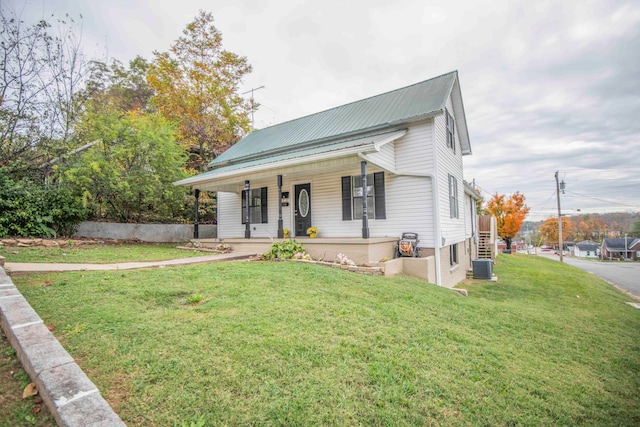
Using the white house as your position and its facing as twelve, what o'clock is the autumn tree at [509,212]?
The autumn tree is roughly at 6 o'clock from the white house.

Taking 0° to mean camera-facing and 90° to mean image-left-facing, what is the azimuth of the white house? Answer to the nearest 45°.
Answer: approximately 45°

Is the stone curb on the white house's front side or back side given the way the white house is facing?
on the front side

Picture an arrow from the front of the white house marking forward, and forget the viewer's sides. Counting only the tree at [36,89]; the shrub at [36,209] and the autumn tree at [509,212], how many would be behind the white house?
1

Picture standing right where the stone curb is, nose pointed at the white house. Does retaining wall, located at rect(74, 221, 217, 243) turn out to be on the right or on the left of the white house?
left

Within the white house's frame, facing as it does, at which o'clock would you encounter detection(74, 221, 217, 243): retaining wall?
The retaining wall is roughly at 2 o'clock from the white house.

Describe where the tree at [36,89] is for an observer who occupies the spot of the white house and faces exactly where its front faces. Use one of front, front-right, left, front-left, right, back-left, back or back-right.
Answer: front-right

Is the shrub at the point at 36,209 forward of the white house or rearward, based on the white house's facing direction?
forward

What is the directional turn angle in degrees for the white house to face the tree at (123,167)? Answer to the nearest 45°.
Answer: approximately 45° to its right

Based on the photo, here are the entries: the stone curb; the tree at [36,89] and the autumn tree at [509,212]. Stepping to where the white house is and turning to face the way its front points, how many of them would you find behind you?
1

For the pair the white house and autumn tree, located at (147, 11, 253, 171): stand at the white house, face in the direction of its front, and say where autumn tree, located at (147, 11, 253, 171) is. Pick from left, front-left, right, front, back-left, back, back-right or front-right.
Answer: right

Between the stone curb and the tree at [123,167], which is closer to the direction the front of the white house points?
the stone curb
